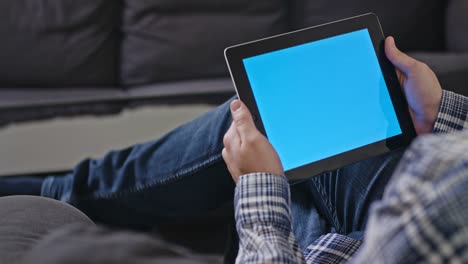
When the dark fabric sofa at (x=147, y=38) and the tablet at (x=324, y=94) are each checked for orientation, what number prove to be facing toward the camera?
2

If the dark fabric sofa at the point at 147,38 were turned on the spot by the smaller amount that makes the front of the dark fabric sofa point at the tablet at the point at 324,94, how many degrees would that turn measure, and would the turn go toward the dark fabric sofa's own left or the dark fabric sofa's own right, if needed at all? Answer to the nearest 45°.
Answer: approximately 45° to the dark fabric sofa's own left

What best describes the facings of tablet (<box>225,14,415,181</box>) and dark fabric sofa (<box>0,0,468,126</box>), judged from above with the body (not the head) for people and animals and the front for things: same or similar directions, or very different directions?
same or similar directions

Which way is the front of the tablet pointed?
toward the camera

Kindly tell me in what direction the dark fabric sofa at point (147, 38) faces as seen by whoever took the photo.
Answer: facing the viewer

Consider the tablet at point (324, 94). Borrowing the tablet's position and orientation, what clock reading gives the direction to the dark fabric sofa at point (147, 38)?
The dark fabric sofa is roughly at 5 o'clock from the tablet.
